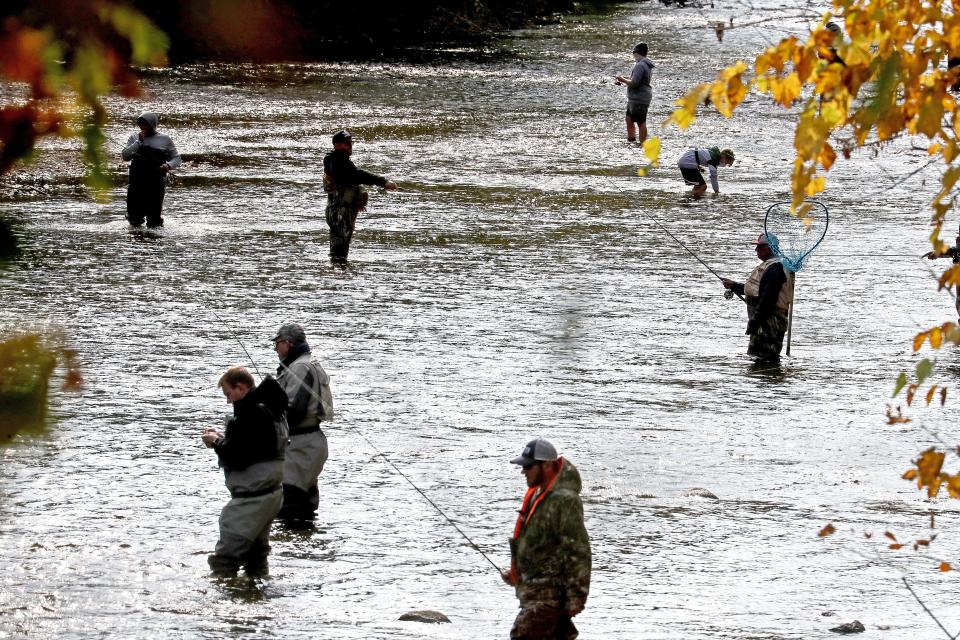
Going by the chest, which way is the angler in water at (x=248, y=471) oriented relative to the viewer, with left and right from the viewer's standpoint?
facing to the left of the viewer

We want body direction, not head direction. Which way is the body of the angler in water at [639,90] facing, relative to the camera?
to the viewer's left

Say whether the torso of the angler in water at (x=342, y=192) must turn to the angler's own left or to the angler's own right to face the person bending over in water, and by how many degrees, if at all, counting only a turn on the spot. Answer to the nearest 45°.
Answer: approximately 45° to the angler's own left

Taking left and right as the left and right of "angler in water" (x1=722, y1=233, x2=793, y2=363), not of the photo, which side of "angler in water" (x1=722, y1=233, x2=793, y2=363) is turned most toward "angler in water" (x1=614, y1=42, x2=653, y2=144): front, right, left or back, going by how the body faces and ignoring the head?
right

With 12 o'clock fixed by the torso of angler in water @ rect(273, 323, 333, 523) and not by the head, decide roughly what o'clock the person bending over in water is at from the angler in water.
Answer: The person bending over in water is roughly at 4 o'clock from the angler in water.

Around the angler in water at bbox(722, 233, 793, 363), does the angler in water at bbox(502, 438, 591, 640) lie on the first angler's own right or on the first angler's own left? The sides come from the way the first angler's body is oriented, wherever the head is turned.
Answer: on the first angler's own left

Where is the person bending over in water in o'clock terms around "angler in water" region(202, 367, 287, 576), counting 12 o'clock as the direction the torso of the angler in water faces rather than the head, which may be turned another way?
The person bending over in water is roughly at 4 o'clock from the angler in water.

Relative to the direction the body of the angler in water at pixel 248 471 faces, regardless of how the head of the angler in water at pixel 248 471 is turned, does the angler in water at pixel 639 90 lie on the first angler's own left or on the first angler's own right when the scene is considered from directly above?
on the first angler's own right

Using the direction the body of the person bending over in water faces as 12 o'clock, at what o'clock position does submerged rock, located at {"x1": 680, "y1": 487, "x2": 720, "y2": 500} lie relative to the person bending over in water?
The submerged rock is roughly at 3 o'clock from the person bending over in water.

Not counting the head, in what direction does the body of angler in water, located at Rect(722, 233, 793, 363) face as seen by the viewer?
to the viewer's left

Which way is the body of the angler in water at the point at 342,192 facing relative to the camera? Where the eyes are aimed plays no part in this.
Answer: to the viewer's right

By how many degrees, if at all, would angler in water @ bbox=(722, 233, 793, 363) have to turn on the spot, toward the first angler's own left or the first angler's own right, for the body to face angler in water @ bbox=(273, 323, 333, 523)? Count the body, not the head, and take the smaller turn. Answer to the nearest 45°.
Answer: approximately 45° to the first angler's own left

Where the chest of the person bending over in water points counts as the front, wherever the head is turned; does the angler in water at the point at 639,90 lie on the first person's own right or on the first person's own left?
on the first person's own left

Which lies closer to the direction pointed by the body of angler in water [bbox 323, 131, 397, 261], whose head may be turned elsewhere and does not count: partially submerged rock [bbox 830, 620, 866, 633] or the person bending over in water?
the person bending over in water

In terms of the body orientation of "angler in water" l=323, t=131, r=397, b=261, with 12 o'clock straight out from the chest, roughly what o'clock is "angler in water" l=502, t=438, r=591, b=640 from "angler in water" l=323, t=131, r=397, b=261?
"angler in water" l=502, t=438, r=591, b=640 is roughly at 3 o'clock from "angler in water" l=323, t=131, r=397, b=261.

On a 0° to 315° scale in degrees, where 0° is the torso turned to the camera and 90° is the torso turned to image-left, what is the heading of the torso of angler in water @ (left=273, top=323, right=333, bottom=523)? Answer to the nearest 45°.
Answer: approximately 90°

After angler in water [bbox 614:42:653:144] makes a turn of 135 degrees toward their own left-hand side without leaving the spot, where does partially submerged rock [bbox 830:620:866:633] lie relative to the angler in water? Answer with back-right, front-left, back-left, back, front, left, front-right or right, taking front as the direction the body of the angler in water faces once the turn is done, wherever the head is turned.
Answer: front-right
